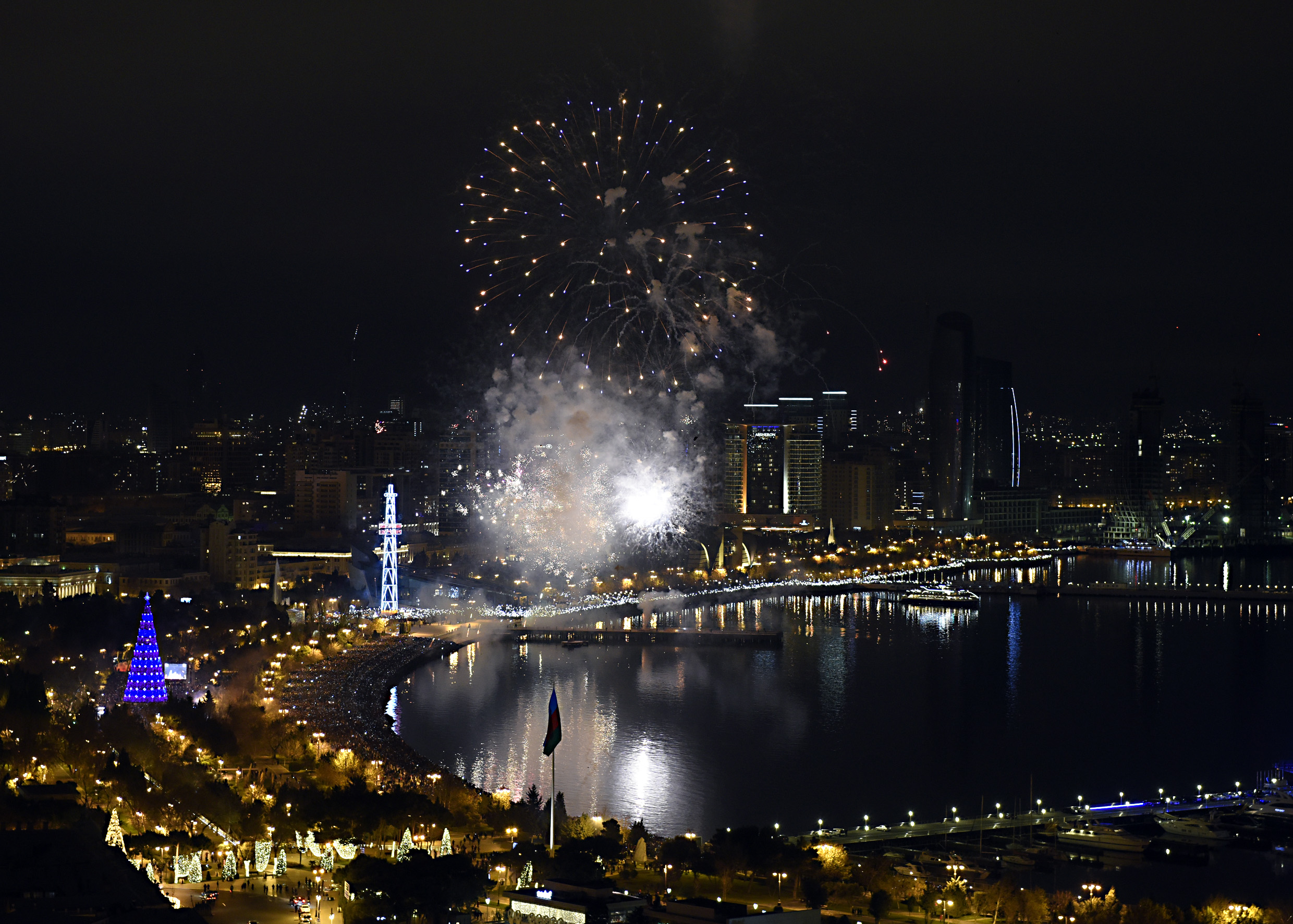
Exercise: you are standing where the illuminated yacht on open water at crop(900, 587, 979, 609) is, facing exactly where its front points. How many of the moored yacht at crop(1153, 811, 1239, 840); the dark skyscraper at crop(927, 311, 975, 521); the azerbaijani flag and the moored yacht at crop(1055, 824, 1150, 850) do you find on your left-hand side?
3

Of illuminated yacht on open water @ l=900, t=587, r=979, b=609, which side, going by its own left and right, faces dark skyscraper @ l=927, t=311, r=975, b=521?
right

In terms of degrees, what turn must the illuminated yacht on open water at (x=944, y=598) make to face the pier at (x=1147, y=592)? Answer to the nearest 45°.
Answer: approximately 135° to its right

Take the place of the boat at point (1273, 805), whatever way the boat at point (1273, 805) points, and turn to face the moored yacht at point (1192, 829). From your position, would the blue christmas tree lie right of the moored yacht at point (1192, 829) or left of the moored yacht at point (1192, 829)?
right

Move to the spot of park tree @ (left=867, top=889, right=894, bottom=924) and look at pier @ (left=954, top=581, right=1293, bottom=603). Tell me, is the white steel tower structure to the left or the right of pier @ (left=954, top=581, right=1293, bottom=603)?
left

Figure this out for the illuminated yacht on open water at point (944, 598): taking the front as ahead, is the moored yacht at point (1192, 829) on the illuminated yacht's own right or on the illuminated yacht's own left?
on the illuminated yacht's own left

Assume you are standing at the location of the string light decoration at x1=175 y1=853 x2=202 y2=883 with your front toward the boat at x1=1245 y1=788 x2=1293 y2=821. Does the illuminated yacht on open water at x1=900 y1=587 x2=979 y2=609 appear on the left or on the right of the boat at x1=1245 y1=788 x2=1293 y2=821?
left

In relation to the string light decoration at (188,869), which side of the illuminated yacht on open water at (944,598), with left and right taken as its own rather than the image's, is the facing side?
left

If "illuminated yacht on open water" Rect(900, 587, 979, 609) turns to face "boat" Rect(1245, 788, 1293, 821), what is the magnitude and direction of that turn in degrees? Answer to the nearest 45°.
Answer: approximately 90° to its left

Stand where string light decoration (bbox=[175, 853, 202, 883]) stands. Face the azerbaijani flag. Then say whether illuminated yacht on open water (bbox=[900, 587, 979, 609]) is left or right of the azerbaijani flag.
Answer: left

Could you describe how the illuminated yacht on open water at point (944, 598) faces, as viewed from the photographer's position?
facing to the left of the viewer
